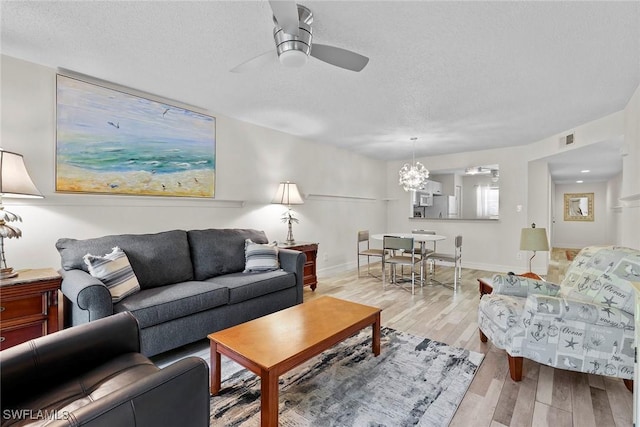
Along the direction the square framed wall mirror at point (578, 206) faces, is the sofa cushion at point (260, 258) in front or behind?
in front

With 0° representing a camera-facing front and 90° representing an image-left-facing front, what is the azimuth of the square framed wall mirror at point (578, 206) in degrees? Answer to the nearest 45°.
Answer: approximately 0°

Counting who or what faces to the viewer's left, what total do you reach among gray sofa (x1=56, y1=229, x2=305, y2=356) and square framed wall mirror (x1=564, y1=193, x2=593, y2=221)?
0

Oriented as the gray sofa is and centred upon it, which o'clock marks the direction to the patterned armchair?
The patterned armchair is roughly at 12 o'clock from the gray sofa.

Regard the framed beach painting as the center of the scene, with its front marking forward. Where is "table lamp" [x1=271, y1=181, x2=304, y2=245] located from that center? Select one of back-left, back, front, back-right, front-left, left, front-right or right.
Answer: front-left

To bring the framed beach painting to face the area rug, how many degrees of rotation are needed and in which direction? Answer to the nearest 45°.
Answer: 0° — it already faces it

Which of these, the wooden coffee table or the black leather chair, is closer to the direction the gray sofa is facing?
the wooden coffee table

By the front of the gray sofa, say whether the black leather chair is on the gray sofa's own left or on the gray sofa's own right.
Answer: on the gray sofa's own right

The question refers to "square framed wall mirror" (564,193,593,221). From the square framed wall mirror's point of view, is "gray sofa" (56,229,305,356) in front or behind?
in front

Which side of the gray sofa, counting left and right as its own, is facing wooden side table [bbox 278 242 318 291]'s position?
left

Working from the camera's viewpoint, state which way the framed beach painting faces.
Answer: facing the viewer and to the right of the viewer

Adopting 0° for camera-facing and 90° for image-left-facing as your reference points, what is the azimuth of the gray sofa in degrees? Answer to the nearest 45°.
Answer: approximately 315°
